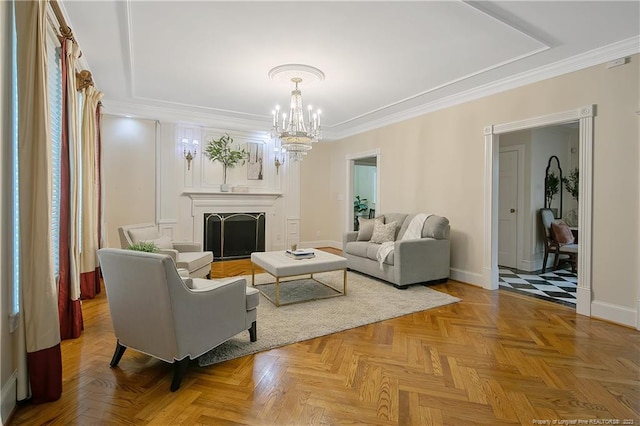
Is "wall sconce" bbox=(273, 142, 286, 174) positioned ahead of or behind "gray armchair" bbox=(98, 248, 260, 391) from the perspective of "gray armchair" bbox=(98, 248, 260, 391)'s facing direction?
ahead

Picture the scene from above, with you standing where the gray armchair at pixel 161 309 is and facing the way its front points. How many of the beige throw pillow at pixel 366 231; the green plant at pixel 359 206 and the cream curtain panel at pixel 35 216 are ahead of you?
2

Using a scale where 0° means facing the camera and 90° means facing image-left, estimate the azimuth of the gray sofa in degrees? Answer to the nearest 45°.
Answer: approximately 45°

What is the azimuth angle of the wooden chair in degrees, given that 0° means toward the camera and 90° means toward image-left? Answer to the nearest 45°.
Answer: approximately 315°

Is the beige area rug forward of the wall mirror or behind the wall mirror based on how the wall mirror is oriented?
forward

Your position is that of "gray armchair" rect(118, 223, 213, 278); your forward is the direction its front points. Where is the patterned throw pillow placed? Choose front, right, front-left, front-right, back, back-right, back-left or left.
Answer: front-left

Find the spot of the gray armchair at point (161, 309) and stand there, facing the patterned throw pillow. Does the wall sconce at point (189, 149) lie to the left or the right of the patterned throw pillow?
left

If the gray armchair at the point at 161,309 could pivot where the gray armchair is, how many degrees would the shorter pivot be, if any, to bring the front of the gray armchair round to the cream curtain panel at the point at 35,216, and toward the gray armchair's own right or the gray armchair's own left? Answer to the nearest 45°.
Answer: approximately 135° to the gray armchair's own left

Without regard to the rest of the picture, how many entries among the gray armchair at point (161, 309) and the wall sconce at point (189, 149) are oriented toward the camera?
1

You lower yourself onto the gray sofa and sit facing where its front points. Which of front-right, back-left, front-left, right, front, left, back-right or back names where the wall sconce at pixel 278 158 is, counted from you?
right

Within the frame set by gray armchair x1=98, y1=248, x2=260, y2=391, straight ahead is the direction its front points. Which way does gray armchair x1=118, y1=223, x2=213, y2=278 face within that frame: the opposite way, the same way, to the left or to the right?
to the right
